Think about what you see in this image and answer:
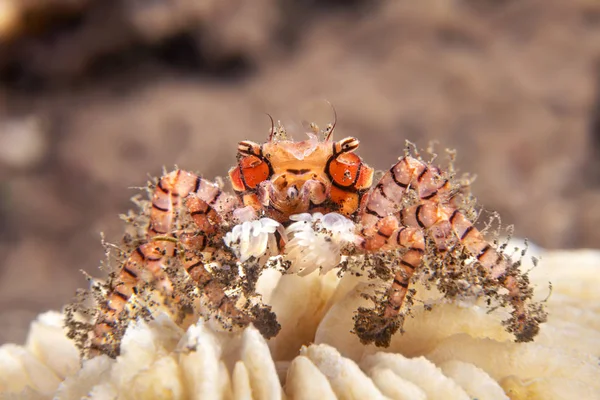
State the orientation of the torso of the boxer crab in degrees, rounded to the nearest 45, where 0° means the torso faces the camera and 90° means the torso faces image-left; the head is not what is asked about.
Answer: approximately 0°
